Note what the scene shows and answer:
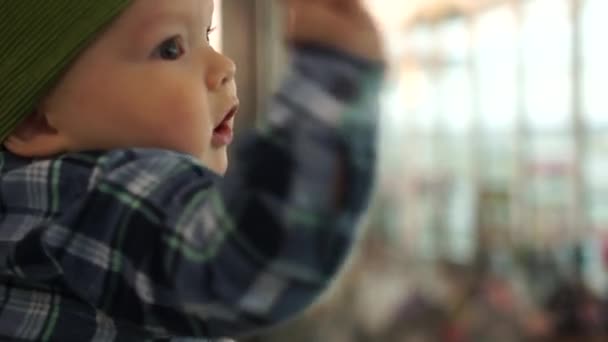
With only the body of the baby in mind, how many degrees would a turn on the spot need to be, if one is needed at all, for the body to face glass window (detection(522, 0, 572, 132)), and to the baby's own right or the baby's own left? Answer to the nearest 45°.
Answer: approximately 45° to the baby's own left

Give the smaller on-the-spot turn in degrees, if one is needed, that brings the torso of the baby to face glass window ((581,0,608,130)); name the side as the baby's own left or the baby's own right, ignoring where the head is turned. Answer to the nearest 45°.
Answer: approximately 45° to the baby's own left

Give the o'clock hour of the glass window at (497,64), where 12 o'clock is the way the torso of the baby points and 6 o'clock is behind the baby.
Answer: The glass window is roughly at 10 o'clock from the baby.

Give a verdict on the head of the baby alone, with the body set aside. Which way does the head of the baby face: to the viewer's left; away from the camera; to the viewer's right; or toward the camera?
to the viewer's right

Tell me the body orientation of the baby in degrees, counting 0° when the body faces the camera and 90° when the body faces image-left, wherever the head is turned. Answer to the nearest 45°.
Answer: approximately 270°
